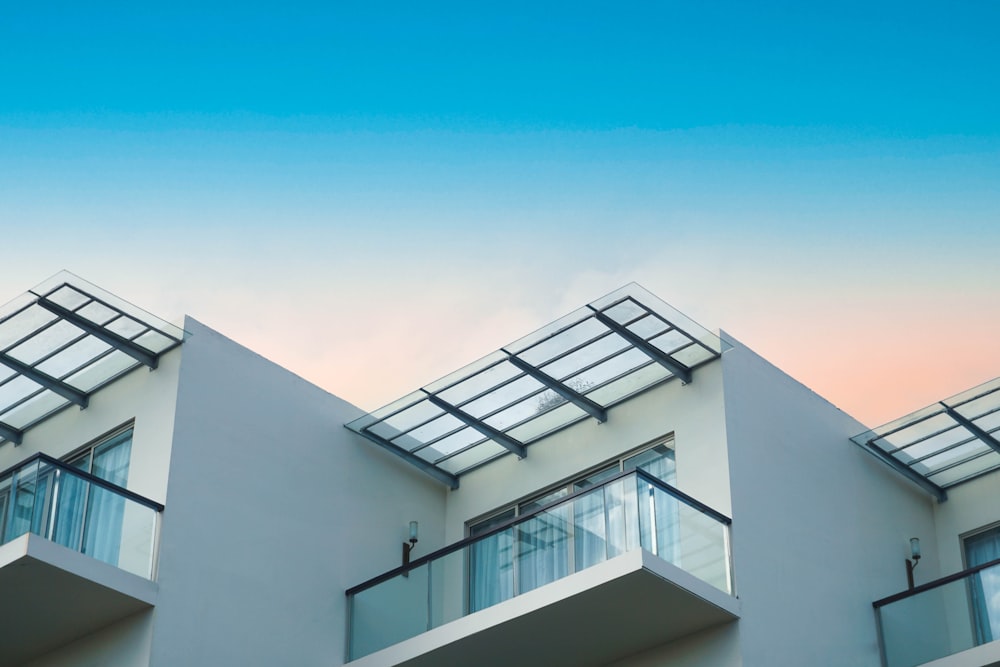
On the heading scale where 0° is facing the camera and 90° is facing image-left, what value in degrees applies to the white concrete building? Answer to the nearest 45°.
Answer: approximately 45°
